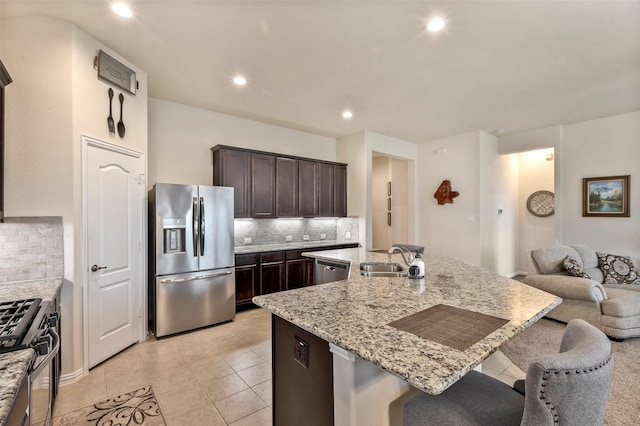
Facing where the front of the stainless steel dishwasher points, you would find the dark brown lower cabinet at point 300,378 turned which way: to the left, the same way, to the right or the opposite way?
to the right

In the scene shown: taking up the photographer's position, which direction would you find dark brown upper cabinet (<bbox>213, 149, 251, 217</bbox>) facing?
facing the viewer and to the right of the viewer

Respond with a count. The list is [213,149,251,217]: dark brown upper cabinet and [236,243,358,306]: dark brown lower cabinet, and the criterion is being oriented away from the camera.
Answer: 0

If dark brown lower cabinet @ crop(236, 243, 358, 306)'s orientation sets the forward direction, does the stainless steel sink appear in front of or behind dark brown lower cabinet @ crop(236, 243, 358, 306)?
in front

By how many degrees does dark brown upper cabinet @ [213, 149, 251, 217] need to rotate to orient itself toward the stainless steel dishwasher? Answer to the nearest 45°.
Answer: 0° — it already faces it

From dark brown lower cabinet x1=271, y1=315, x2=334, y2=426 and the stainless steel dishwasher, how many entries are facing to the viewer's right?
0

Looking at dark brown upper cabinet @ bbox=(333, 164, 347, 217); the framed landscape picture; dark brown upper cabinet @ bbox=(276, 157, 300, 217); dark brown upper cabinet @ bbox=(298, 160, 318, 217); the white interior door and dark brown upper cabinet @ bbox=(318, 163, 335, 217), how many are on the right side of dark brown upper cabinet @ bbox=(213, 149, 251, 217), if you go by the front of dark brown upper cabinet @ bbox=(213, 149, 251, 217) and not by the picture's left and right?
1

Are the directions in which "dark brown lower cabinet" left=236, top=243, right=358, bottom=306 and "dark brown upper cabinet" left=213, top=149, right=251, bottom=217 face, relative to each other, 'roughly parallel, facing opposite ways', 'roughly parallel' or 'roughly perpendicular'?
roughly parallel

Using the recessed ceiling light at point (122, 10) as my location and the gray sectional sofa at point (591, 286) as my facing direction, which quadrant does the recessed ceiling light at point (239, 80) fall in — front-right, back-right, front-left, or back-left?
front-left

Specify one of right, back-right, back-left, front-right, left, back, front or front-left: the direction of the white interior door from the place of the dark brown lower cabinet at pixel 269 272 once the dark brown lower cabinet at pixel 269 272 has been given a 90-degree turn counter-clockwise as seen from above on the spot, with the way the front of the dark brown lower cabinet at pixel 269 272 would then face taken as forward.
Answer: back

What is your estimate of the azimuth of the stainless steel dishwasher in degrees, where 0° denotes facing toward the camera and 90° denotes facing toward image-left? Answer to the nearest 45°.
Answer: approximately 45°

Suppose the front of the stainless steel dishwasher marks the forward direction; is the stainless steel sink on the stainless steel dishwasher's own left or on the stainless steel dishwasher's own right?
on the stainless steel dishwasher's own left

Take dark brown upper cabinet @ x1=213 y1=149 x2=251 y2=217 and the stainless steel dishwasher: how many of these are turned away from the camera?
0

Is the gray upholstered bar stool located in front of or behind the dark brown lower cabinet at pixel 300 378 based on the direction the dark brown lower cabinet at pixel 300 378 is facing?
behind

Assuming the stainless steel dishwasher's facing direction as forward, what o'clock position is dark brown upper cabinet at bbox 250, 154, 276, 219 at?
The dark brown upper cabinet is roughly at 3 o'clock from the stainless steel dishwasher.
